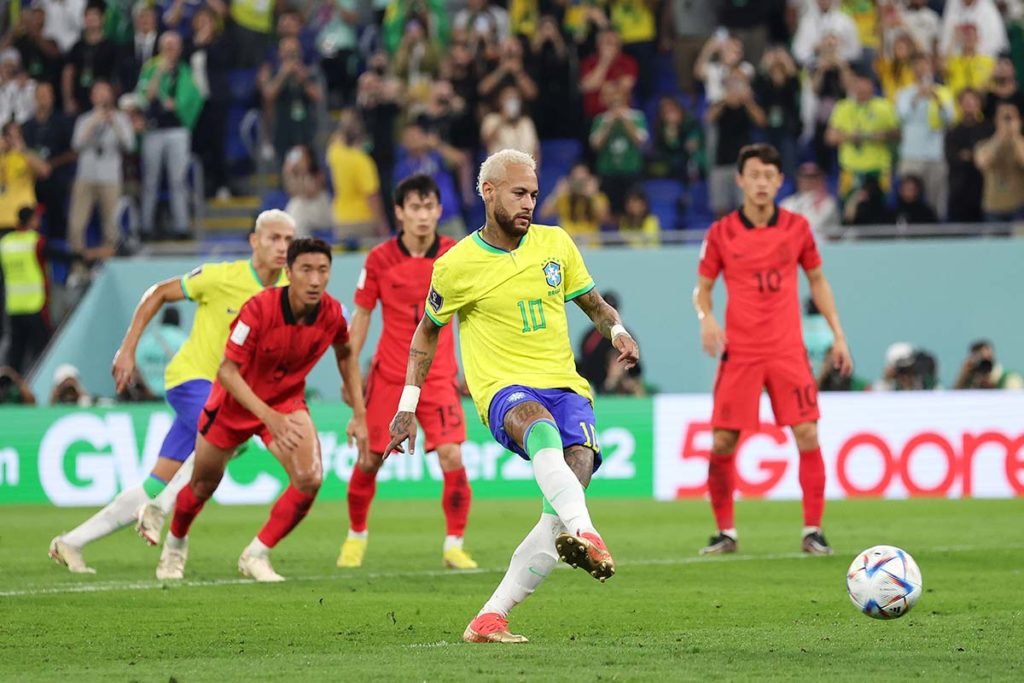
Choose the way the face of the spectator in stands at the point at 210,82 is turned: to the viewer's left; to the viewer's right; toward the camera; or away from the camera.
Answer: toward the camera

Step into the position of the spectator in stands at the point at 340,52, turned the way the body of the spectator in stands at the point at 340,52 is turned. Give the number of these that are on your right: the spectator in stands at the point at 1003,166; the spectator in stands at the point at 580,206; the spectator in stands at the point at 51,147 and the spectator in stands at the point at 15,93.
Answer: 2

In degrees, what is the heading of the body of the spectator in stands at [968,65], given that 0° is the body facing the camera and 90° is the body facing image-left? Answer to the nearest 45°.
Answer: approximately 0°

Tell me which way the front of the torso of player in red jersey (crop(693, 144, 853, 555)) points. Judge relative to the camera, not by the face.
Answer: toward the camera

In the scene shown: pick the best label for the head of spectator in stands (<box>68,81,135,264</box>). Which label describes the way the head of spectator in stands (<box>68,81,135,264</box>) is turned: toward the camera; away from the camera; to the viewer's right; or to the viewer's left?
toward the camera

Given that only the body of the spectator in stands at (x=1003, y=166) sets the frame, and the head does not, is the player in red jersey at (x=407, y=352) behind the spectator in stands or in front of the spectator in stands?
in front

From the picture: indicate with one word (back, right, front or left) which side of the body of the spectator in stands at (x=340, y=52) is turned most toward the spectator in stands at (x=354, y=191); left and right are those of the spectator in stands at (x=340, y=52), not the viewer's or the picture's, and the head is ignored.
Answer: front

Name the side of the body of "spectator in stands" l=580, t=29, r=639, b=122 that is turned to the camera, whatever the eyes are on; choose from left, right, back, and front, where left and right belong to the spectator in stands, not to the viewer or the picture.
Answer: front

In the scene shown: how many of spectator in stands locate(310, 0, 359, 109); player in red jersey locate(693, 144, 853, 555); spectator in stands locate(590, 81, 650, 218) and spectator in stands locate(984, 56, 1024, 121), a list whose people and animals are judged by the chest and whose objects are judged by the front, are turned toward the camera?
4

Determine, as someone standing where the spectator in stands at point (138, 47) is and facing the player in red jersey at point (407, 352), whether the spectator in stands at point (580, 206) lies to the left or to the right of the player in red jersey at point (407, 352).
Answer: left

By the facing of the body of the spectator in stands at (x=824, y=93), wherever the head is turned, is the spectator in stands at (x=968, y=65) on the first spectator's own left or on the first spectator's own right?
on the first spectator's own left

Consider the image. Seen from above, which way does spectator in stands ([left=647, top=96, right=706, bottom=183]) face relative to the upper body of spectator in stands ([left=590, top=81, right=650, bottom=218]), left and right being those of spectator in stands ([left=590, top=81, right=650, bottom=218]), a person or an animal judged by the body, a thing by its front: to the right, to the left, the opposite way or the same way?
the same way

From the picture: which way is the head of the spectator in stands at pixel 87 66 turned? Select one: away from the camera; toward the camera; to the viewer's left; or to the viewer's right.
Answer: toward the camera

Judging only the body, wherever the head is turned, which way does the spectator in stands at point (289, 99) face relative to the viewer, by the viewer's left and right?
facing the viewer

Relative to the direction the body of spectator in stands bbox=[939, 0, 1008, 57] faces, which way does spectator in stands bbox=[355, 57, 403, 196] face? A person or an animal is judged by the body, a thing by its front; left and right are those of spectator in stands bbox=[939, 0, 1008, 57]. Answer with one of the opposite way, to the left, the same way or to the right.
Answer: the same way

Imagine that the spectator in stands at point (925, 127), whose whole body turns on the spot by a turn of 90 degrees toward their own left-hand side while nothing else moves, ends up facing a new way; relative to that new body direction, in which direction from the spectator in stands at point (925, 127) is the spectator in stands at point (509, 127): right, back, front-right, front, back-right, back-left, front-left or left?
back

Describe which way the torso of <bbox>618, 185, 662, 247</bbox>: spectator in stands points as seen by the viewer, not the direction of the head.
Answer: toward the camera

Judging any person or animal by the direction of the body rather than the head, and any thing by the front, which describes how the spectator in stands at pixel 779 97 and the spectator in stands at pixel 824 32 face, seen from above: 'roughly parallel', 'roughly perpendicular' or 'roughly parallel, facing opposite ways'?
roughly parallel

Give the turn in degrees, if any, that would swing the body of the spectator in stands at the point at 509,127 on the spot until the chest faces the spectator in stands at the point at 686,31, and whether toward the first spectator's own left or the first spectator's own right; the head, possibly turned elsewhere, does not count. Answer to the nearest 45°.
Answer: approximately 135° to the first spectator's own left

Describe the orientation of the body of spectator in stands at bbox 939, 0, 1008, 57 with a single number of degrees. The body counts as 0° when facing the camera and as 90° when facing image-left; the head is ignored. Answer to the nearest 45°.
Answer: approximately 0°

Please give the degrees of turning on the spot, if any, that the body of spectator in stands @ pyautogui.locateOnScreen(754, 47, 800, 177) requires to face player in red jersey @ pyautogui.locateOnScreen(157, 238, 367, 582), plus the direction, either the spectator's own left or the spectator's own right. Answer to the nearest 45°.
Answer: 0° — they already face them
